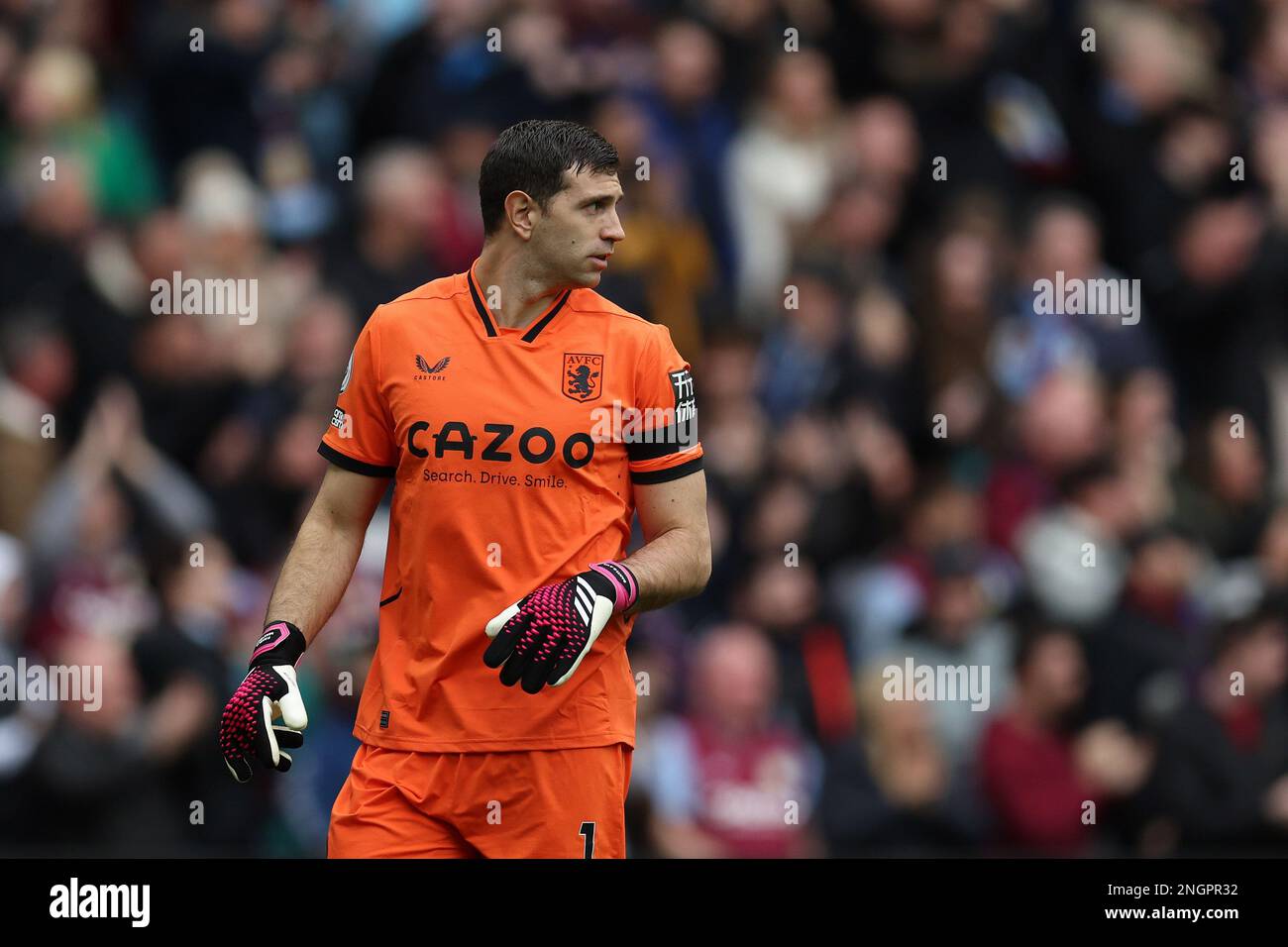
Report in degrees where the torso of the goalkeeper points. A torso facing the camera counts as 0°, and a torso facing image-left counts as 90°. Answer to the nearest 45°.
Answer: approximately 0°
